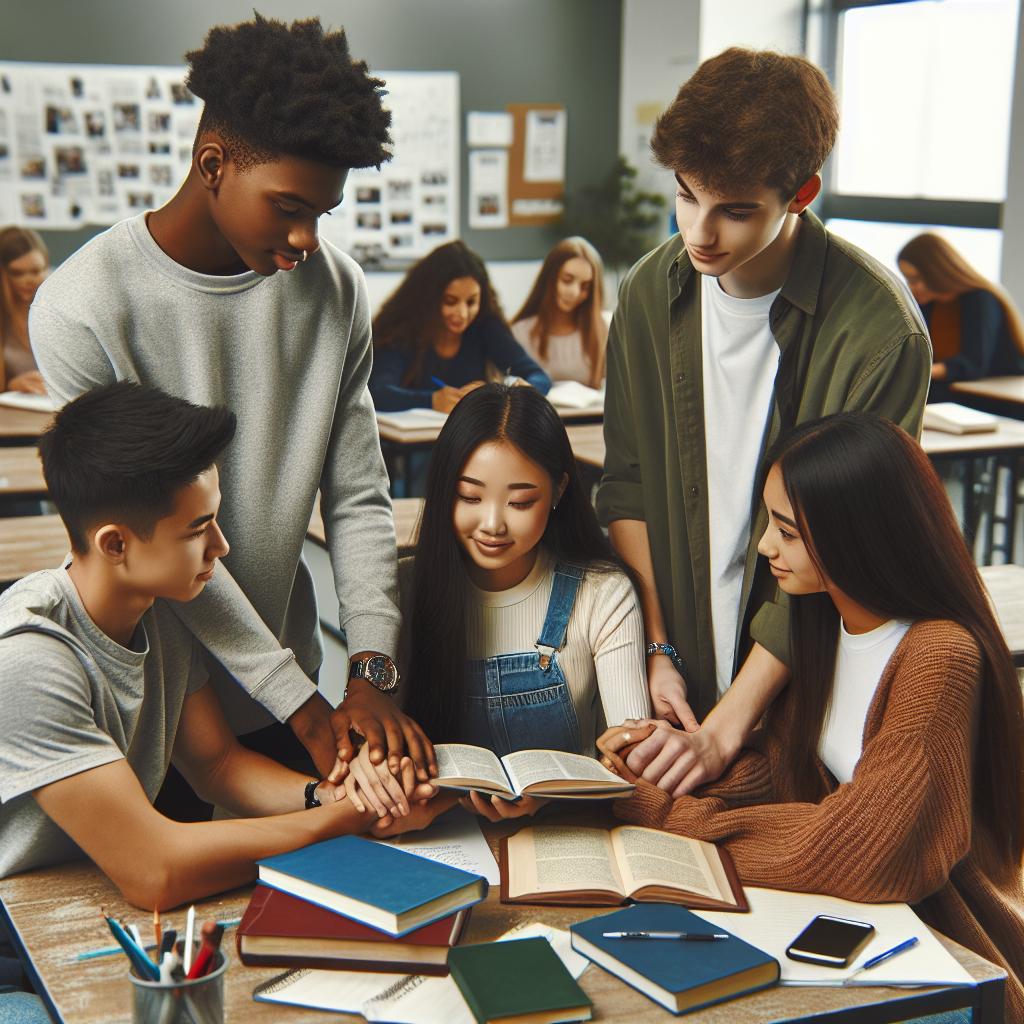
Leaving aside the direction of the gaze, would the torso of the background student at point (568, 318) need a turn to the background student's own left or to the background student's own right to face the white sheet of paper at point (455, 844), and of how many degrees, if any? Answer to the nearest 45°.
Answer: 0° — they already face it

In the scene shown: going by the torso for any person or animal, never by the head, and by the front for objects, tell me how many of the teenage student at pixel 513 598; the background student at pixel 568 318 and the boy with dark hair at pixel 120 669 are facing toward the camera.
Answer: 2

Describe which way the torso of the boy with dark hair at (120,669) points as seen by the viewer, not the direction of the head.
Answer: to the viewer's right

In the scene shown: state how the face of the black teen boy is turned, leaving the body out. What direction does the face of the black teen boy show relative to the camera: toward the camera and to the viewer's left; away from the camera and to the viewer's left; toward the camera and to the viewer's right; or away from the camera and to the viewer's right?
toward the camera and to the viewer's right

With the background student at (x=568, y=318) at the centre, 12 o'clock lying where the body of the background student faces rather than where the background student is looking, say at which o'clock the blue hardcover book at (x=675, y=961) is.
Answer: The blue hardcover book is roughly at 12 o'clock from the background student.

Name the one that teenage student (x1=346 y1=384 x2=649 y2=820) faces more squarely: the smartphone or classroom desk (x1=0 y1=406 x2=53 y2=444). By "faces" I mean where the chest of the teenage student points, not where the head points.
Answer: the smartphone

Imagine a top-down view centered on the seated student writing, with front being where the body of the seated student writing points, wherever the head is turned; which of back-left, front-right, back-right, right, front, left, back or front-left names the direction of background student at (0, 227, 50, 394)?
back-right

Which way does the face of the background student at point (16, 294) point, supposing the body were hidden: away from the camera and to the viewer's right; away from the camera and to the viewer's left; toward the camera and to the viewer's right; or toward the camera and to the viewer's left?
toward the camera and to the viewer's right

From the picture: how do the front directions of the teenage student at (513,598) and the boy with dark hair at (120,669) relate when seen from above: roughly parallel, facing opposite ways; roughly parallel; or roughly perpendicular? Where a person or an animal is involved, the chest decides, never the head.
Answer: roughly perpendicular

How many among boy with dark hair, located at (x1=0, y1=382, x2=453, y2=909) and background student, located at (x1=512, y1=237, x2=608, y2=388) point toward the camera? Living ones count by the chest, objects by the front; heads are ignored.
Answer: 1
